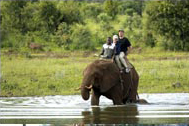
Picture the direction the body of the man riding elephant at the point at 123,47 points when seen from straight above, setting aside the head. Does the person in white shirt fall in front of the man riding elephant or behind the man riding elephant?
in front

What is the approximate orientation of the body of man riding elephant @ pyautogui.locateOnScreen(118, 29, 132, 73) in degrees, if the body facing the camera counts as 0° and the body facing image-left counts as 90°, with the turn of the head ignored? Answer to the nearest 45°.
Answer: approximately 45°

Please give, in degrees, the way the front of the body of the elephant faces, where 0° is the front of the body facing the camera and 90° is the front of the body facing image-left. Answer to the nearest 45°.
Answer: approximately 45°
